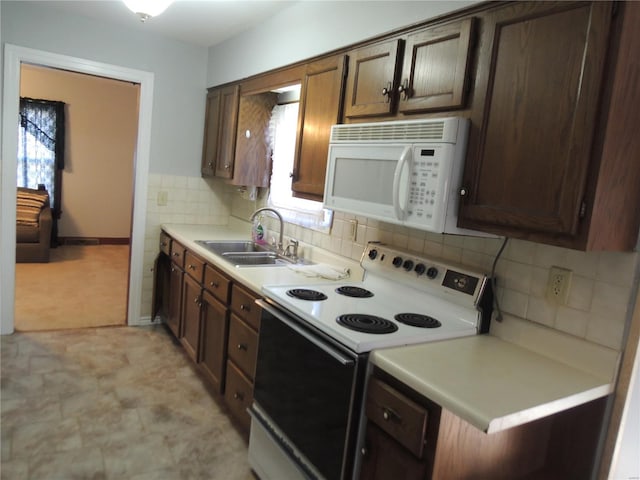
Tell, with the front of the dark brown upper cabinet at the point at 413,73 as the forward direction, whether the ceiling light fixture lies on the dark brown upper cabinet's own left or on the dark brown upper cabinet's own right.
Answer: on the dark brown upper cabinet's own right

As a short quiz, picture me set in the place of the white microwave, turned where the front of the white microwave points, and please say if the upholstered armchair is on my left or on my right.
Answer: on my right

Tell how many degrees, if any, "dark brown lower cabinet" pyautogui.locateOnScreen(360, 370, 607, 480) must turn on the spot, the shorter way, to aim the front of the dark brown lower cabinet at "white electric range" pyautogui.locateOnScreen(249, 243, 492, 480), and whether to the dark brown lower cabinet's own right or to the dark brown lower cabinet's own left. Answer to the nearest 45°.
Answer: approximately 90° to the dark brown lower cabinet's own right

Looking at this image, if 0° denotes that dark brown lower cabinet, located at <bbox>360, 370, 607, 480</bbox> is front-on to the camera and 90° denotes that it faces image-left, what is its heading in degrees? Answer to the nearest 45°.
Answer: approximately 45°

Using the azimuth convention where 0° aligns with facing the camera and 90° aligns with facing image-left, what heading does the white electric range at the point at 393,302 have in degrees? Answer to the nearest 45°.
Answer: approximately 45°

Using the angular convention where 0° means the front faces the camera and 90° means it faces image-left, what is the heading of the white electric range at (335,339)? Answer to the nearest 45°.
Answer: approximately 45°

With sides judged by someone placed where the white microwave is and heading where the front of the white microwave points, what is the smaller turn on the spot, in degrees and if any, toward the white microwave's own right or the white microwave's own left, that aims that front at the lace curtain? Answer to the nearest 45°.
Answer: approximately 90° to the white microwave's own right

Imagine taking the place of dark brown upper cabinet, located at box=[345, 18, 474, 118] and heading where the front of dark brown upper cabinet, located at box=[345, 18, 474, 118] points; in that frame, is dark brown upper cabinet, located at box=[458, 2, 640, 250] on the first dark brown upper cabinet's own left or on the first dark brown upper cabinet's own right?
on the first dark brown upper cabinet's own left

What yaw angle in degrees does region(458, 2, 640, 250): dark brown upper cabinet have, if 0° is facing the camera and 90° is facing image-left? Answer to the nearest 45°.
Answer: approximately 45°

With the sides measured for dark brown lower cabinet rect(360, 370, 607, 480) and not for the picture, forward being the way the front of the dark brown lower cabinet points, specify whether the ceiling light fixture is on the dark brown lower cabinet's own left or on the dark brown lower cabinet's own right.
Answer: on the dark brown lower cabinet's own right

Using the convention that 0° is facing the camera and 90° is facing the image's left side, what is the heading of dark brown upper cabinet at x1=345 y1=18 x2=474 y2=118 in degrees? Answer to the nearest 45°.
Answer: approximately 45°
